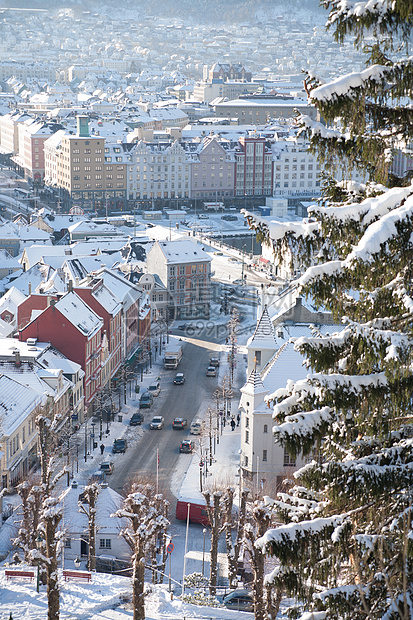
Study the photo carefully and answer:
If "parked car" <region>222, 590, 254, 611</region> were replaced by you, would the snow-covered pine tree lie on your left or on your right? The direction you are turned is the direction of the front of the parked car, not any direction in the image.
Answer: on your left

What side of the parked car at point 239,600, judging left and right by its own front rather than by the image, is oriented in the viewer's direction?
left

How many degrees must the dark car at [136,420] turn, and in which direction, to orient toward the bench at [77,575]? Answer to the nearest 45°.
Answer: approximately 45° to its left

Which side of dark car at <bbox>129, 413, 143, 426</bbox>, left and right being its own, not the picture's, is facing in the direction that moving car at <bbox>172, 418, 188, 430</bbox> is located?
left

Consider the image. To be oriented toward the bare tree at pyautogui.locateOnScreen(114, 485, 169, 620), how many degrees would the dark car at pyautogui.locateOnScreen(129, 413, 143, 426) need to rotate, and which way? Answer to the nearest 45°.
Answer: approximately 45° to its left

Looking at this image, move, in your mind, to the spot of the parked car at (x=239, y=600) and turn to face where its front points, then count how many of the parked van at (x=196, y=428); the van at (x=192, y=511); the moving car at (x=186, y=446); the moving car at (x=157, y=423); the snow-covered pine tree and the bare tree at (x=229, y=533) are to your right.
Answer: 5

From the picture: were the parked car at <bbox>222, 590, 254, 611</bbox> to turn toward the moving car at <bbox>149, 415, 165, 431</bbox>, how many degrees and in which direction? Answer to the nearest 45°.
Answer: approximately 90° to its right

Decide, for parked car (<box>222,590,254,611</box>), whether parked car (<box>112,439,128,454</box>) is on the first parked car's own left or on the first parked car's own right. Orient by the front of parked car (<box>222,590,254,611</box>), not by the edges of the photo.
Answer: on the first parked car's own right
